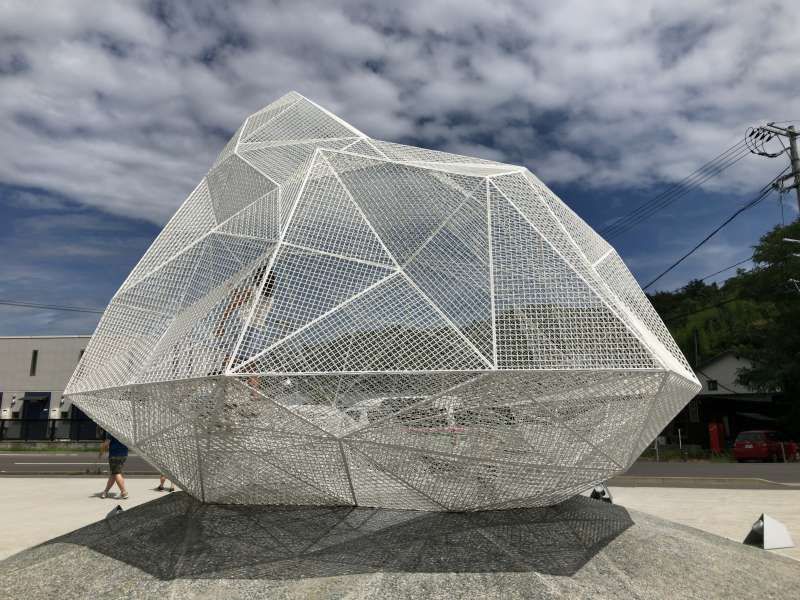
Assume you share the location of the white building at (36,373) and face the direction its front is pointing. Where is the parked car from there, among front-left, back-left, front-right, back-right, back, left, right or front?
front-left

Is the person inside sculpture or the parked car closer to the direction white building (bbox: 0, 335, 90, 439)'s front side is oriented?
the person inside sculpture

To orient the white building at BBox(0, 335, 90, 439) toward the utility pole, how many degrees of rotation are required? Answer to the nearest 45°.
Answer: approximately 45° to its left

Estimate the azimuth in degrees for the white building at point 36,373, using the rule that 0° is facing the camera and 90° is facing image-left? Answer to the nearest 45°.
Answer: approximately 0°

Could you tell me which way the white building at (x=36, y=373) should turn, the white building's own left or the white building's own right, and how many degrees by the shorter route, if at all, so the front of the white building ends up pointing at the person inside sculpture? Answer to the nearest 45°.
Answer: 0° — it already faces them

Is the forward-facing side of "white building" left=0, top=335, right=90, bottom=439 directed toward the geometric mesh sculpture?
yes
